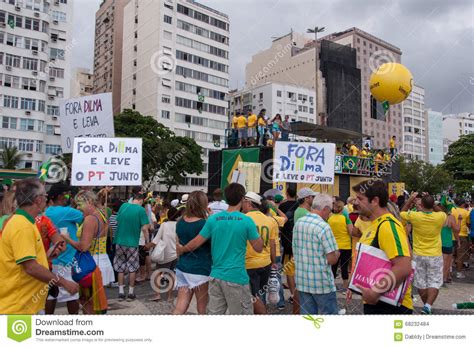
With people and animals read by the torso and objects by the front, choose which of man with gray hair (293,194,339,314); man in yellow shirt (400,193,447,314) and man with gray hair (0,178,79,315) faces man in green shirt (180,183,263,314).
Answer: man with gray hair (0,178,79,315)

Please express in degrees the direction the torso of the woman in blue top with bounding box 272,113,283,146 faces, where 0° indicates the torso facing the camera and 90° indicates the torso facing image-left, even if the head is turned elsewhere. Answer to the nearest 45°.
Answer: approximately 45°

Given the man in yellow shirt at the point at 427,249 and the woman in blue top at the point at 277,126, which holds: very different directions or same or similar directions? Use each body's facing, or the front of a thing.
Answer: very different directions

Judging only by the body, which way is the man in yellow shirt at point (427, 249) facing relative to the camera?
away from the camera

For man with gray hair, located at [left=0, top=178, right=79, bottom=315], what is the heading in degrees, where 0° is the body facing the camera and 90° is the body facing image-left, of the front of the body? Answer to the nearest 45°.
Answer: approximately 270°

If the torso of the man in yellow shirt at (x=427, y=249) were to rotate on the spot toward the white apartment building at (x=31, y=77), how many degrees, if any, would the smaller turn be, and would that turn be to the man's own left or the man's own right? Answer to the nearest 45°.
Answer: approximately 45° to the man's own left

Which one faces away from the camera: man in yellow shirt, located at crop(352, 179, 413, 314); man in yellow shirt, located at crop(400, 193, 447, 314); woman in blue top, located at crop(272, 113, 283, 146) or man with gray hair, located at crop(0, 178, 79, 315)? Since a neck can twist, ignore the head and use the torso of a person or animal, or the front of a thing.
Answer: man in yellow shirt, located at crop(400, 193, 447, 314)

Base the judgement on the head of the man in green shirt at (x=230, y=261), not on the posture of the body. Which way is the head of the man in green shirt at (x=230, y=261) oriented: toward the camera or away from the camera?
away from the camera

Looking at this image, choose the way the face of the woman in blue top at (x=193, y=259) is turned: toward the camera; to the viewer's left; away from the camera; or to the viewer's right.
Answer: away from the camera

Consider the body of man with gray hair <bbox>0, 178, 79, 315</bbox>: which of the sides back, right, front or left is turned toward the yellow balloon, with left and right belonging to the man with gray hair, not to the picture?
front

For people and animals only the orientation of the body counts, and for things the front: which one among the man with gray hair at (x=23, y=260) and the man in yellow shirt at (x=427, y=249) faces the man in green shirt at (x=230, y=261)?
the man with gray hair
